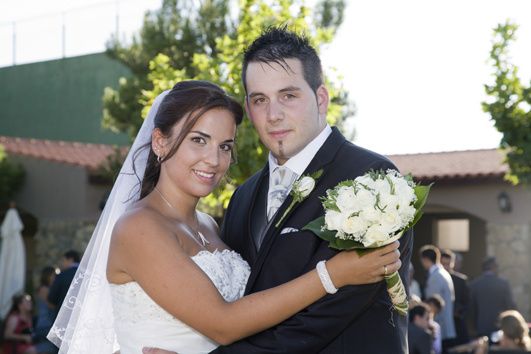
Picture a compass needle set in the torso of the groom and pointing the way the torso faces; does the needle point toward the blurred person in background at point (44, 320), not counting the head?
no

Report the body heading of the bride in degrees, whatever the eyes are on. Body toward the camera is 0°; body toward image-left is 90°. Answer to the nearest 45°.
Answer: approximately 315°

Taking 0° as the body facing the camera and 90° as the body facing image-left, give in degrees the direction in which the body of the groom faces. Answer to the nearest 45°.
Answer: approximately 45°

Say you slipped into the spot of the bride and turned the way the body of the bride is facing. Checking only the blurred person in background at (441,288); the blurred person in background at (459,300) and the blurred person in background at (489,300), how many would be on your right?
0

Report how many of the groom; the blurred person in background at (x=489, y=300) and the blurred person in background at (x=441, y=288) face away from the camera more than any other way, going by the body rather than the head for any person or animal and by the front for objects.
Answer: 1

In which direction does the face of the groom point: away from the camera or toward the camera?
toward the camera

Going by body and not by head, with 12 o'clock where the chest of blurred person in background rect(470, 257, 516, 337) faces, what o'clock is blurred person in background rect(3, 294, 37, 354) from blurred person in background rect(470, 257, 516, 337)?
blurred person in background rect(3, 294, 37, 354) is roughly at 8 o'clock from blurred person in background rect(470, 257, 516, 337).

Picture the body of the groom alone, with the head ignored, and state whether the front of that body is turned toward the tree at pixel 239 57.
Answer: no

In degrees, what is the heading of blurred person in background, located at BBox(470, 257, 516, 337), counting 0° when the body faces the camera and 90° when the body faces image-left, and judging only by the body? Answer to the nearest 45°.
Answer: approximately 180°

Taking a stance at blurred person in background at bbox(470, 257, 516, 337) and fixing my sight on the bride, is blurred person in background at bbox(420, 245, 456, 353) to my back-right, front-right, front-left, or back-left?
front-right

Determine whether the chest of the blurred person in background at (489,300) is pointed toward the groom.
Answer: no

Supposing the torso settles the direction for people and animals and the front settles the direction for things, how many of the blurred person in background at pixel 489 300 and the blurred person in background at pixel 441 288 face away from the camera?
1

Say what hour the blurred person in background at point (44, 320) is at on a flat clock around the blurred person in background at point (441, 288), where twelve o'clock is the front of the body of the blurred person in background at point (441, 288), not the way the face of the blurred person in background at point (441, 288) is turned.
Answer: the blurred person in background at point (44, 320) is roughly at 11 o'clock from the blurred person in background at point (441, 288).
